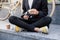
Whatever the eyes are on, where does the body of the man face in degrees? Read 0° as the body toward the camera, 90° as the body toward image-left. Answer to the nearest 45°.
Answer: approximately 45°
